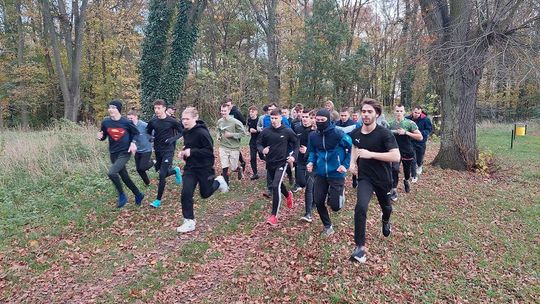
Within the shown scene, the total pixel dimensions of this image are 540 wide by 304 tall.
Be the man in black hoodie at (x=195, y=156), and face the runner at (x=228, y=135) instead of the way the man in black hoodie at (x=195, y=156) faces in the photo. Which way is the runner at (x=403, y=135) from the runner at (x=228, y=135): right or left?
right

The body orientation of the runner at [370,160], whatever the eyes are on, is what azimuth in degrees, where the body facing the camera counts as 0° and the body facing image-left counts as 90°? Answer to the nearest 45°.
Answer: approximately 45°

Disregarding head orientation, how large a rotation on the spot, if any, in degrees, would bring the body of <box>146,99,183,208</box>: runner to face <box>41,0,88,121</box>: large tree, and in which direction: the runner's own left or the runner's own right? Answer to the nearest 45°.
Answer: approximately 135° to the runner's own right

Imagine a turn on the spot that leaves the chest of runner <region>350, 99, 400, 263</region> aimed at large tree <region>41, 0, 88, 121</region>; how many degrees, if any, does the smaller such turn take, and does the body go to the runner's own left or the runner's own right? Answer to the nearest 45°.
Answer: approximately 90° to the runner's own right

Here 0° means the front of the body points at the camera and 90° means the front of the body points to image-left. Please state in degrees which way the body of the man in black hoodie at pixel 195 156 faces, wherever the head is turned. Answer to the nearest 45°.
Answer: approximately 45°

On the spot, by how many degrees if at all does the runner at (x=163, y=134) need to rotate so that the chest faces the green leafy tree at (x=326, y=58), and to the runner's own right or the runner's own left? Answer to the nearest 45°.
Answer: approximately 180°

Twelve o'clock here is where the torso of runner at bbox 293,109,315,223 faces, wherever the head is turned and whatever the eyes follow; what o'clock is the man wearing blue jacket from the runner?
The man wearing blue jacket is roughly at 10 o'clock from the runner.

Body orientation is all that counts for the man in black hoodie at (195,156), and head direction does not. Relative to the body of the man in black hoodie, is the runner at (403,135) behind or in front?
behind

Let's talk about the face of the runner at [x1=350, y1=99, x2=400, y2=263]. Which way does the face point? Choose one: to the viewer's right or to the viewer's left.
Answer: to the viewer's left

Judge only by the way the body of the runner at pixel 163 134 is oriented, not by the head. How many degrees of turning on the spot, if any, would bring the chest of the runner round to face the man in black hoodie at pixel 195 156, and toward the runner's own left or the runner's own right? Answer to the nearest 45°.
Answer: approximately 45° to the runner's own left

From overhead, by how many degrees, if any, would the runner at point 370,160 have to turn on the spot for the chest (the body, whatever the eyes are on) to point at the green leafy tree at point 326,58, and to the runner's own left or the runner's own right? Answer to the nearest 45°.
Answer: approximately 135° to the runner's own right

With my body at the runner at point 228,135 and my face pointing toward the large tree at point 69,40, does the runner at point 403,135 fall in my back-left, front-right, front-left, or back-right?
back-right

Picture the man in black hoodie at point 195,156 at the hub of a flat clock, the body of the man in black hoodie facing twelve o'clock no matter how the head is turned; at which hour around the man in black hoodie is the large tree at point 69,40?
The large tree is roughly at 4 o'clock from the man in black hoodie.
